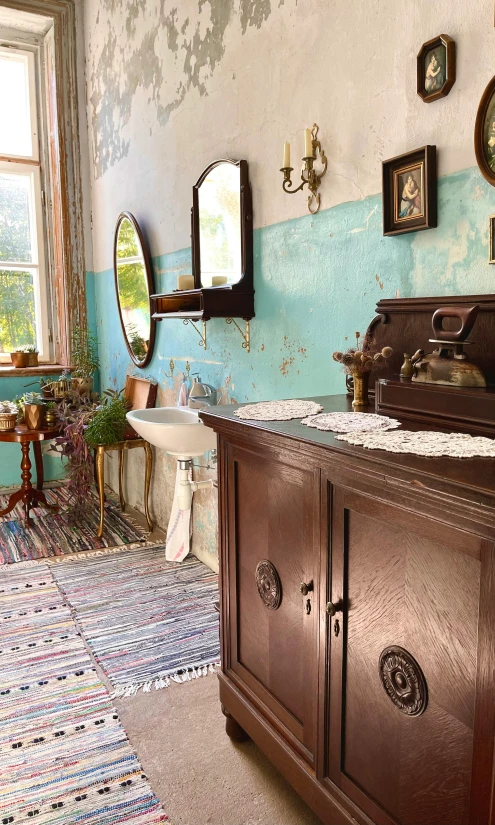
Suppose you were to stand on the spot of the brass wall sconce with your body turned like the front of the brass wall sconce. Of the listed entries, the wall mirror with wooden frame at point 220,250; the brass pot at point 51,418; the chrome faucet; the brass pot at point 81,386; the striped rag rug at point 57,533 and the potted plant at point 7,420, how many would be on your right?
6

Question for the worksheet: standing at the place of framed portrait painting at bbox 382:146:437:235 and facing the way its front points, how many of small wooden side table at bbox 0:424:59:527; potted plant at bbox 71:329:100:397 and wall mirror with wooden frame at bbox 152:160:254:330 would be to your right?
3

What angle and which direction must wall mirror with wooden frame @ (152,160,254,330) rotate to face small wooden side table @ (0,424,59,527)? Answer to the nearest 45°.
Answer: approximately 90° to its right

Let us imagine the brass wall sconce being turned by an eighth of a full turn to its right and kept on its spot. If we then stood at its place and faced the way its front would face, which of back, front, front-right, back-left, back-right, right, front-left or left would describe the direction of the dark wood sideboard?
left

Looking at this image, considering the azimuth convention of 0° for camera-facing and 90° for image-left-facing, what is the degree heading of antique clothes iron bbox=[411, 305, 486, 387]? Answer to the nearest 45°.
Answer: approximately 90°

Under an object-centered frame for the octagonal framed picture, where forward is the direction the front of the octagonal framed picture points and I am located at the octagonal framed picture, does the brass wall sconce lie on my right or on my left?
on my right

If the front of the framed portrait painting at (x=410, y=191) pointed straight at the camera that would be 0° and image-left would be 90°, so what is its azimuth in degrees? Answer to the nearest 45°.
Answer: approximately 45°

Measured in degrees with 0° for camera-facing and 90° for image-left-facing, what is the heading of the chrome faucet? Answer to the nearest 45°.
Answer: approximately 45°

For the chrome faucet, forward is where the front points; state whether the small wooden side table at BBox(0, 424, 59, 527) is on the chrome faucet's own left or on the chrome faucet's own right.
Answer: on the chrome faucet's own right

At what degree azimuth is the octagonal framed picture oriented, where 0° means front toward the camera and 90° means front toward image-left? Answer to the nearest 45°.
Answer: approximately 45°

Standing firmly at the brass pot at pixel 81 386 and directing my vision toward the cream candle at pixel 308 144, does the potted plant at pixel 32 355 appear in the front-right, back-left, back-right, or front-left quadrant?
back-right

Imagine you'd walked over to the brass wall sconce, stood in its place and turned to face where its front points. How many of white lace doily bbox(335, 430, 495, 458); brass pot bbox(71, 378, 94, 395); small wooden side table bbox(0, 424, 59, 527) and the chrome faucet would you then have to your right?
3
